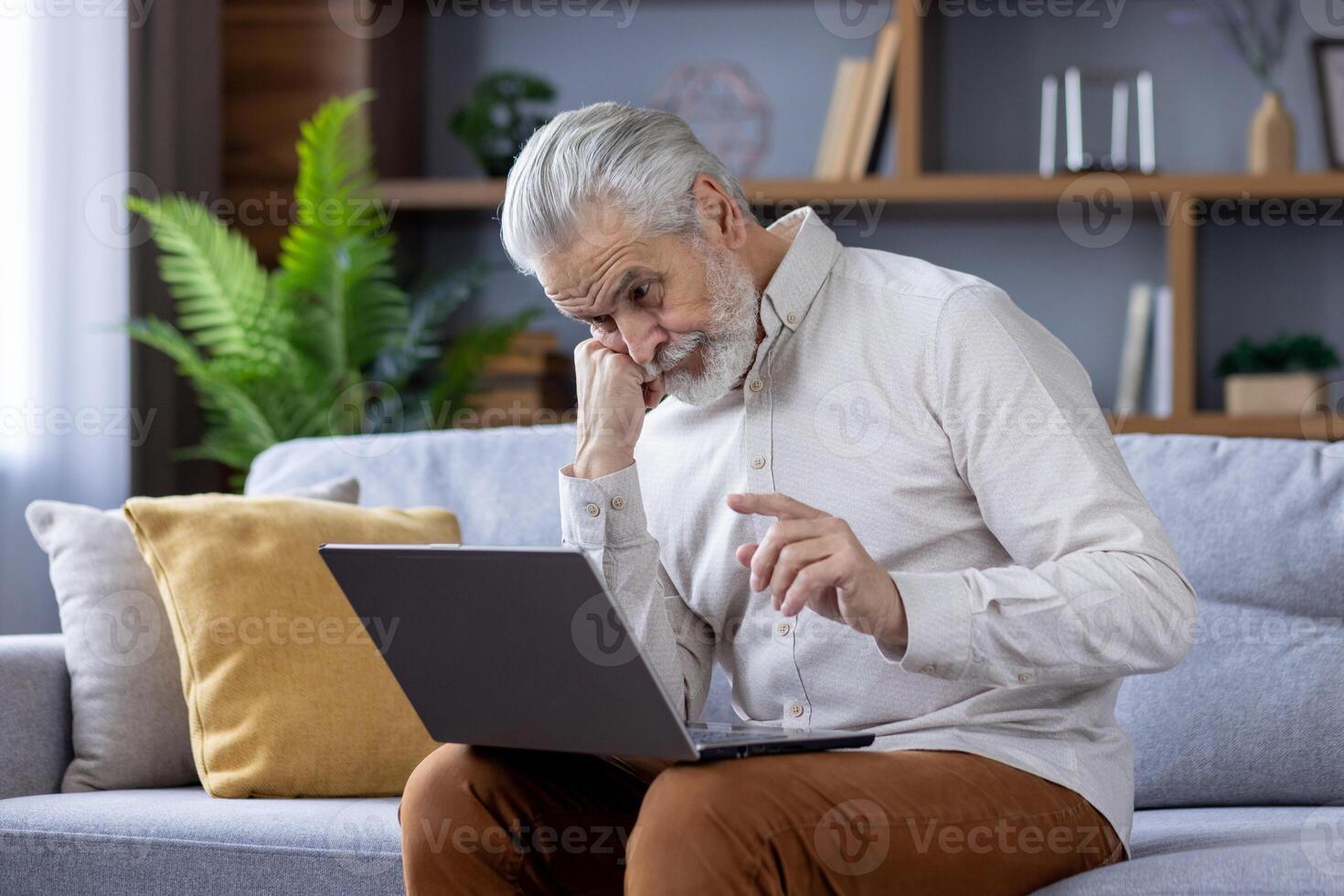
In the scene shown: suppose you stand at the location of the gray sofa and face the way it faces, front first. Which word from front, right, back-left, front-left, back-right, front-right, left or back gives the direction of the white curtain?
back-right

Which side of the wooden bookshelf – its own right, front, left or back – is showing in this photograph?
front

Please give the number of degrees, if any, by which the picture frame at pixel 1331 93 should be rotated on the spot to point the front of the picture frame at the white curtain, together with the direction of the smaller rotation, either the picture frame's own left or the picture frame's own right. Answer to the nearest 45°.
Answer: approximately 45° to the picture frame's own right

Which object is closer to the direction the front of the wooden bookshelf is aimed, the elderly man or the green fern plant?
the elderly man

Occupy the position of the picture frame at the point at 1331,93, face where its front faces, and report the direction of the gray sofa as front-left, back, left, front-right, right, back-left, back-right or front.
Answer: front

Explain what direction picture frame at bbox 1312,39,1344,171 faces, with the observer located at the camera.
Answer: facing the viewer

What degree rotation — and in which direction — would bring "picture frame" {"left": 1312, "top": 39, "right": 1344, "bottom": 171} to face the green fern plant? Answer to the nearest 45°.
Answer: approximately 45° to its right

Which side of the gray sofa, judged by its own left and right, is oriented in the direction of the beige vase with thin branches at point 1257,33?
back

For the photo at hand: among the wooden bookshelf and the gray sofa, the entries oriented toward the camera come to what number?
2

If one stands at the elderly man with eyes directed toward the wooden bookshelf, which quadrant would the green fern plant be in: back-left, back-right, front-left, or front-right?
front-left

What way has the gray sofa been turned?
toward the camera

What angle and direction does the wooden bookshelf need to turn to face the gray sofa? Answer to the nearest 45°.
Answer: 0° — it already faces it

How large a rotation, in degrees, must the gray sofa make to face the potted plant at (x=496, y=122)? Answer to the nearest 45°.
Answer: approximately 135° to its right

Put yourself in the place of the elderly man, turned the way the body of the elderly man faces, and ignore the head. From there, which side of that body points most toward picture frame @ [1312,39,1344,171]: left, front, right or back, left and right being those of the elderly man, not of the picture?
back

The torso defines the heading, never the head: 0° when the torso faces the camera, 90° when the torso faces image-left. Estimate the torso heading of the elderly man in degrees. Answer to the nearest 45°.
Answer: approximately 45°

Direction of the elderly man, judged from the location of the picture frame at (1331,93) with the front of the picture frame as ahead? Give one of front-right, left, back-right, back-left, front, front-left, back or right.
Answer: front

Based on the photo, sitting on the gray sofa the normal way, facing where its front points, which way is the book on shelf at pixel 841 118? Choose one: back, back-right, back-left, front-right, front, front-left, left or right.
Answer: back
